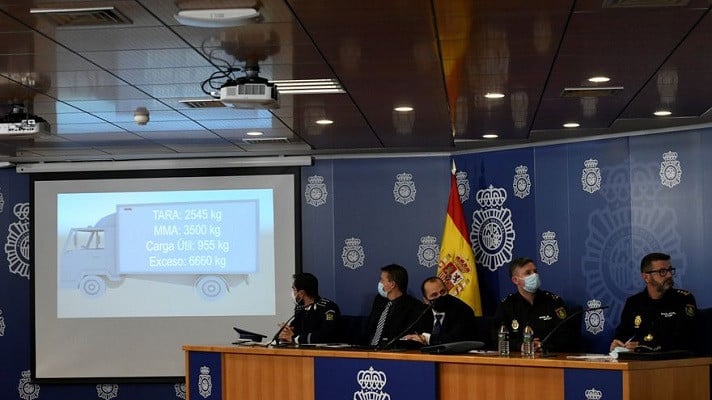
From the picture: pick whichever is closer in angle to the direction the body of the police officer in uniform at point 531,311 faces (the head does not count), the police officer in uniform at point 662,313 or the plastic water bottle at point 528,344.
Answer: the plastic water bottle

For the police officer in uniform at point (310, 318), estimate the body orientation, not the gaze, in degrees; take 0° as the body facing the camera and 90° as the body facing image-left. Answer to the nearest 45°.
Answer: approximately 45°

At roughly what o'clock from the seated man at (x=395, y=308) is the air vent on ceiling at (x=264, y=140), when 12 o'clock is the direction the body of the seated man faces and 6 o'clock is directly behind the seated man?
The air vent on ceiling is roughly at 3 o'clock from the seated man.

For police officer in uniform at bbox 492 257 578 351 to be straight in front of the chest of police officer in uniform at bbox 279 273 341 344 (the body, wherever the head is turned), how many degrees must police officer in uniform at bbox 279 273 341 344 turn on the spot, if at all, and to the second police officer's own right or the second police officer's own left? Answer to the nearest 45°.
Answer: approximately 90° to the second police officer's own left

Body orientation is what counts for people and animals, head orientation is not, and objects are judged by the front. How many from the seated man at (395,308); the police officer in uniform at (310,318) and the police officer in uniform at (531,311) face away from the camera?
0

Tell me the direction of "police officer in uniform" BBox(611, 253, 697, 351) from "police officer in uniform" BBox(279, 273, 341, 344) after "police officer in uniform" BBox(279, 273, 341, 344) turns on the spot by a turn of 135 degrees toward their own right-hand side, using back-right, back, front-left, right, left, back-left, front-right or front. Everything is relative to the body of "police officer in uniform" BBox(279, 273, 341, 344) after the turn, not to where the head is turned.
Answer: back-right

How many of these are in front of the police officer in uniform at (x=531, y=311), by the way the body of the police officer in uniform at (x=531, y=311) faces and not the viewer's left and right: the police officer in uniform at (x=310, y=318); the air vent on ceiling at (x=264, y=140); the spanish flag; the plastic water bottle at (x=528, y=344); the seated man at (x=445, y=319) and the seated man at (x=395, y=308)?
1

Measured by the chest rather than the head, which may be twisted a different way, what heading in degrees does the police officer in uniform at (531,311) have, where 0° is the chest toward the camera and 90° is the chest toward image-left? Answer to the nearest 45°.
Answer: approximately 0°

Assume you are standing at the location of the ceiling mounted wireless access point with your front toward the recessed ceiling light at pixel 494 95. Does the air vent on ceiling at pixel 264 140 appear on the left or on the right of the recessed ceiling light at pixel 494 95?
left

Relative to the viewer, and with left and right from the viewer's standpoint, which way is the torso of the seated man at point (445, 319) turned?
facing the viewer and to the left of the viewer

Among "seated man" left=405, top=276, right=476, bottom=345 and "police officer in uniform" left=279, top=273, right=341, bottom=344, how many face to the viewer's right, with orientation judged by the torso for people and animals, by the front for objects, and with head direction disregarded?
0

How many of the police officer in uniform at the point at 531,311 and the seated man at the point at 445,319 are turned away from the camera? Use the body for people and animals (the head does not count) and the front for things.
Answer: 0

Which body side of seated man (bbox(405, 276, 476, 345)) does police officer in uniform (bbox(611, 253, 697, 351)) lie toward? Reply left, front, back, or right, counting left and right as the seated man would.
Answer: left

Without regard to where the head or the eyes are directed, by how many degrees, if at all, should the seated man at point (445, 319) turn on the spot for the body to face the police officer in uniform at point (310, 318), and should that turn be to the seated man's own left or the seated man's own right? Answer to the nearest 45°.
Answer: approximately 90° to the seated man's own right

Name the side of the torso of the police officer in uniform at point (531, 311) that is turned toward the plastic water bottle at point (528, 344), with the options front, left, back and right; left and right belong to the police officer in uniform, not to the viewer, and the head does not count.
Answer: front
